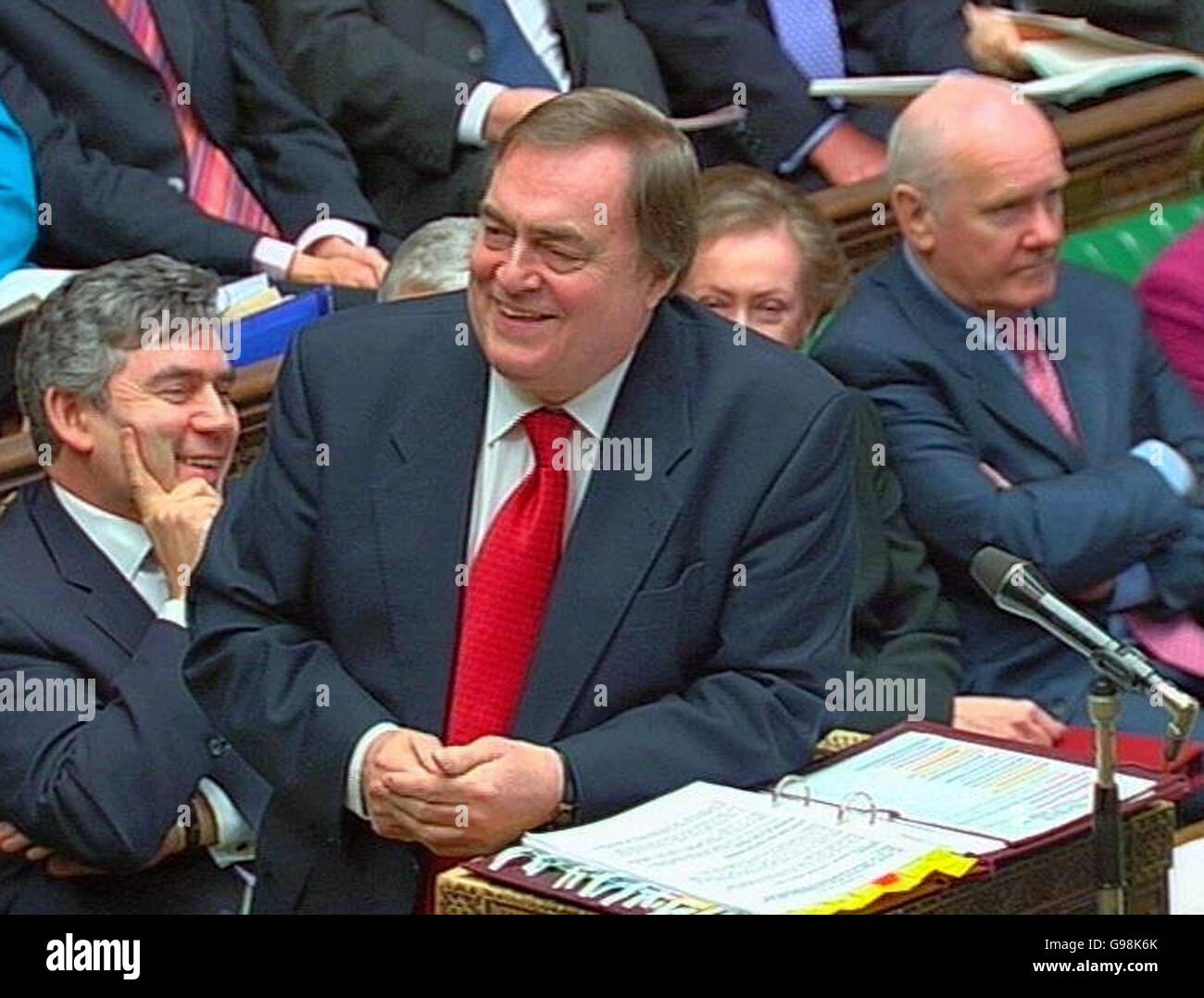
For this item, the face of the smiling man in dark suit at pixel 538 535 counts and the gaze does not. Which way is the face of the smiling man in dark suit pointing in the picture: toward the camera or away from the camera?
toward the camera

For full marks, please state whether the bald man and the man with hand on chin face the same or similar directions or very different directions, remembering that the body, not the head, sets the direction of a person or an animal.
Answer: same or similar directions

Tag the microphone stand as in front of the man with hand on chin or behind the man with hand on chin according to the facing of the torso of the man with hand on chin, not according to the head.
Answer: in front

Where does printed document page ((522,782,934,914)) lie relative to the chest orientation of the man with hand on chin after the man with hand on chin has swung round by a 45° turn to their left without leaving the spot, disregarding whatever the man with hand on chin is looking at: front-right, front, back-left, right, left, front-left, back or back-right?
front-right

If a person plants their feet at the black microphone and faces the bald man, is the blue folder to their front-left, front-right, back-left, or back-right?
front-left

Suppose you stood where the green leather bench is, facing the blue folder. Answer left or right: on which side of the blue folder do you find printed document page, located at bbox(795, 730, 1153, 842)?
left

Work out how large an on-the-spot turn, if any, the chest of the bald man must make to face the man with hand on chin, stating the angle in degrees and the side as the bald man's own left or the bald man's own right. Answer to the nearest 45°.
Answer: approximately 90° to the bald man's own right

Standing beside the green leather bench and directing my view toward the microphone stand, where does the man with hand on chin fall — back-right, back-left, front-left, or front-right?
front-right

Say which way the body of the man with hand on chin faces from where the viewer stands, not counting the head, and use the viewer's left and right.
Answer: facing the viewer and to the right of the viewer

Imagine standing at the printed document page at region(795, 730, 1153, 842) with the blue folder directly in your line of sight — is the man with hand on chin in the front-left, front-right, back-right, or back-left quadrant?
front-left

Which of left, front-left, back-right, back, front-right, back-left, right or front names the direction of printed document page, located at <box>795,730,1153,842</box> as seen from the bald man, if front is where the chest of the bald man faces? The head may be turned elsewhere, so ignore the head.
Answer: front-right

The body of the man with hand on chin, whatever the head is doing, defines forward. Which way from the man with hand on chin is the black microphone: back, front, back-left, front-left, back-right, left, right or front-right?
front
